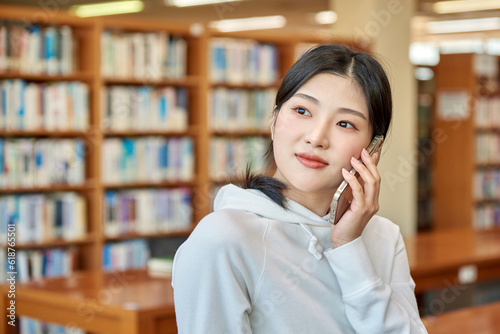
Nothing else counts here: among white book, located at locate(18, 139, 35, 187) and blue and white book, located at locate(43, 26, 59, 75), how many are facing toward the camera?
2

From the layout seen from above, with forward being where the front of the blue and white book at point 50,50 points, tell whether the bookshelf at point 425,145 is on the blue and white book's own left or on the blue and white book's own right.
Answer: on the blue and white book's own left

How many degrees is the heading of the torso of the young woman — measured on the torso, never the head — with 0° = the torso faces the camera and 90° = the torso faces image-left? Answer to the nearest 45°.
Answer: approximately 315°

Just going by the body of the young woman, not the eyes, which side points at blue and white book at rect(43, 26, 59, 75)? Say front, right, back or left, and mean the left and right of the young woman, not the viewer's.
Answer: back
